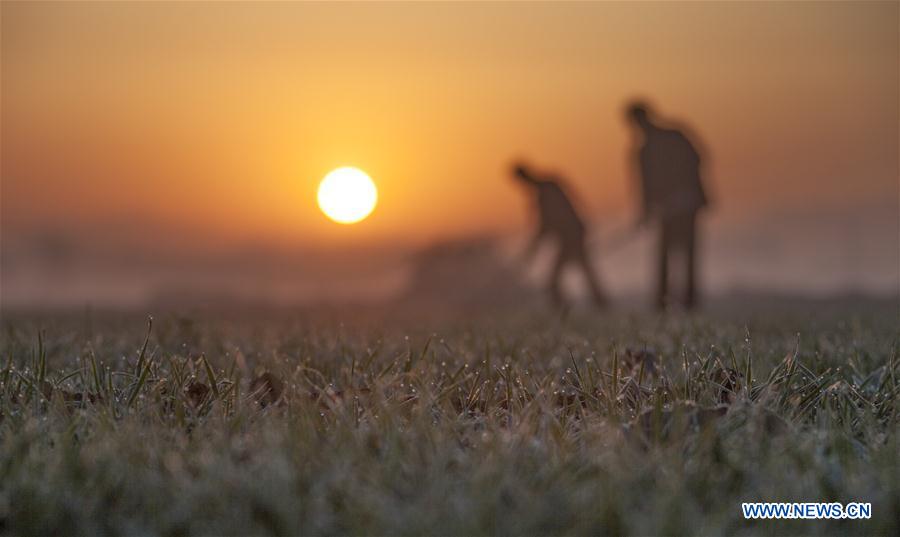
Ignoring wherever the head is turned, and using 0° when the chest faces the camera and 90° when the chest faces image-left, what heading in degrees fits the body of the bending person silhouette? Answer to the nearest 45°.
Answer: approximately 90°
